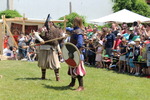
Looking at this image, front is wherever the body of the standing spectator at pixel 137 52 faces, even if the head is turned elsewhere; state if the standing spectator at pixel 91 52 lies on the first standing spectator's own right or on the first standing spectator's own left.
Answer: on the first standing spectator's own right

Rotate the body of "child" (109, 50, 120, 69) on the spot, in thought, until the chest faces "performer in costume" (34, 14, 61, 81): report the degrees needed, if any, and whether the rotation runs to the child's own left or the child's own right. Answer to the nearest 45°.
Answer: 0° — they already face them

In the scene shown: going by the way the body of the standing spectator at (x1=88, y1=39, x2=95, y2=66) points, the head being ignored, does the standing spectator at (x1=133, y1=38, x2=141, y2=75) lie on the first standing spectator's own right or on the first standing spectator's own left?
on the first standing spectator's own left

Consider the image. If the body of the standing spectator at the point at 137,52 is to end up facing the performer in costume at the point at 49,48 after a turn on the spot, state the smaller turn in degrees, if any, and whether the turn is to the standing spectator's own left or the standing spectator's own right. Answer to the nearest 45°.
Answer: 0° — they already face them

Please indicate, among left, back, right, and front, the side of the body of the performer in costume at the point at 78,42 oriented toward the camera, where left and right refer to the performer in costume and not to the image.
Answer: left

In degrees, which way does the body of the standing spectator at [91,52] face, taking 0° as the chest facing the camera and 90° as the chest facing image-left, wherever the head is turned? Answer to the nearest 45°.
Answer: approximately 45°

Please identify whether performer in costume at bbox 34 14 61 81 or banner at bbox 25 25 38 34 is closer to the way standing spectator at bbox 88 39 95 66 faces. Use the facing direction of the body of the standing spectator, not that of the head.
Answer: the performer in costume
